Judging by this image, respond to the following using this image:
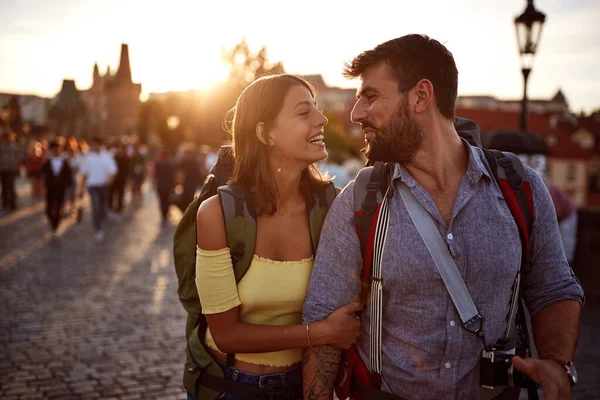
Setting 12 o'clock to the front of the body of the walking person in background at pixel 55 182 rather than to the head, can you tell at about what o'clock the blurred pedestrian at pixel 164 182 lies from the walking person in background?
The blurred pedestrian is roughly at 8 o'clock from the walking person in background.

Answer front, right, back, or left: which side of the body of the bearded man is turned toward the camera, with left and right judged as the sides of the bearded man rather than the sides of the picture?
front

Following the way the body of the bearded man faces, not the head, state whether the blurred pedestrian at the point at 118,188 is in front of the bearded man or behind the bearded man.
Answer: behind

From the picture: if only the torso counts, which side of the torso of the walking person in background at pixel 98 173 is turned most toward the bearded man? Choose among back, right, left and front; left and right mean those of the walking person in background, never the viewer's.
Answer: front

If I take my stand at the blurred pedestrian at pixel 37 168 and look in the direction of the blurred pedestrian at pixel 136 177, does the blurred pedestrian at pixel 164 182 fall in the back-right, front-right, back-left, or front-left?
front-right

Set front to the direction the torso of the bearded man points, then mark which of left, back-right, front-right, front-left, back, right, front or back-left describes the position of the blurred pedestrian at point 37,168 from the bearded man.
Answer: back-right

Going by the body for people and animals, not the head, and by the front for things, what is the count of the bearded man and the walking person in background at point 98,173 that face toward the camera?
2

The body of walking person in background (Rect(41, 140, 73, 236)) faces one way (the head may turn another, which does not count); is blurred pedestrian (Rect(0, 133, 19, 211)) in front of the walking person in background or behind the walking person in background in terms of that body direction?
behind

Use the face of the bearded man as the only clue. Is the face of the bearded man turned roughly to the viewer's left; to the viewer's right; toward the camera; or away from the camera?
to the viewer's left

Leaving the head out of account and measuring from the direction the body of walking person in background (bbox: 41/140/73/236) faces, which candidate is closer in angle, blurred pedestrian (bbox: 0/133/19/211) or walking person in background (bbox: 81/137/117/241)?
the walking person in background

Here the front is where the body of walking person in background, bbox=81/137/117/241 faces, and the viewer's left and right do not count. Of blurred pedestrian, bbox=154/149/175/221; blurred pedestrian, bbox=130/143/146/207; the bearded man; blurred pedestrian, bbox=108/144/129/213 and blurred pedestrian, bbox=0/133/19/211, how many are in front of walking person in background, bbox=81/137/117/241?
1

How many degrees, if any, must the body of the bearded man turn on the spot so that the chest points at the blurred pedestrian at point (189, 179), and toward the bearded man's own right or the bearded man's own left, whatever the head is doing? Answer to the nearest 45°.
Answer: approximately 135° to the bearded man's own right

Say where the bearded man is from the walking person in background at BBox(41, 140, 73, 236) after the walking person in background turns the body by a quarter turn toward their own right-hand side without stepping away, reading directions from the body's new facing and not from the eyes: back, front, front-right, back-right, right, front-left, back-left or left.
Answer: left
